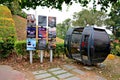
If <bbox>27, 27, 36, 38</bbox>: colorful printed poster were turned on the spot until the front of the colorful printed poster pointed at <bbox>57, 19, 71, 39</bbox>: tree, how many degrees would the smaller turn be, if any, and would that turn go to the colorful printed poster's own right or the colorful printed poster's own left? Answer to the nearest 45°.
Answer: approximately 180°

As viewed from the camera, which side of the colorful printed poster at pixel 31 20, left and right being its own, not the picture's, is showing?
front

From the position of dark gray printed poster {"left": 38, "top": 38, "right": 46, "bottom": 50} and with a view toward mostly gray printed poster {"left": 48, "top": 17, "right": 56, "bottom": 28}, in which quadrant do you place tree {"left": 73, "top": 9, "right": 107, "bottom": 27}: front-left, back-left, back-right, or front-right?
front-left

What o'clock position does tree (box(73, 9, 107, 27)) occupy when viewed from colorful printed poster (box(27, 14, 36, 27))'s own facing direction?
The tree is roughly at 7 o'clock from the colorful printed poster.

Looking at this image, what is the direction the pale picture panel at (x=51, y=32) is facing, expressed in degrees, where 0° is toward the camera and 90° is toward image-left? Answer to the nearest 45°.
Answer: approximately 0°

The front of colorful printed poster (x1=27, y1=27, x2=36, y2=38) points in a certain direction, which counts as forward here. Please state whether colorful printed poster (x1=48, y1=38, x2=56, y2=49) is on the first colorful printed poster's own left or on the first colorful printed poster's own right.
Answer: on the first colorful printed poster's own left

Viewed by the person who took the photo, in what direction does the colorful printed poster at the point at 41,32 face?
facing the viewer

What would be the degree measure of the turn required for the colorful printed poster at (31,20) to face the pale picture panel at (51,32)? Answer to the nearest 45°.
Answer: approximately 90° to its left

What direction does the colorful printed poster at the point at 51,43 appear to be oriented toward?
toward the camera

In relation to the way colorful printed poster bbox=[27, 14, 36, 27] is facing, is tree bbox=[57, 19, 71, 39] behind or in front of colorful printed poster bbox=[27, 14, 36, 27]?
behind

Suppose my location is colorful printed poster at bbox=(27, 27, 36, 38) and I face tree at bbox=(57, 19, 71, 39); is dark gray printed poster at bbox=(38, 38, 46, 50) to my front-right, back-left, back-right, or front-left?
front-right

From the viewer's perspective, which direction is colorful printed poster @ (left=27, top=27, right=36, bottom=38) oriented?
toward the camera
